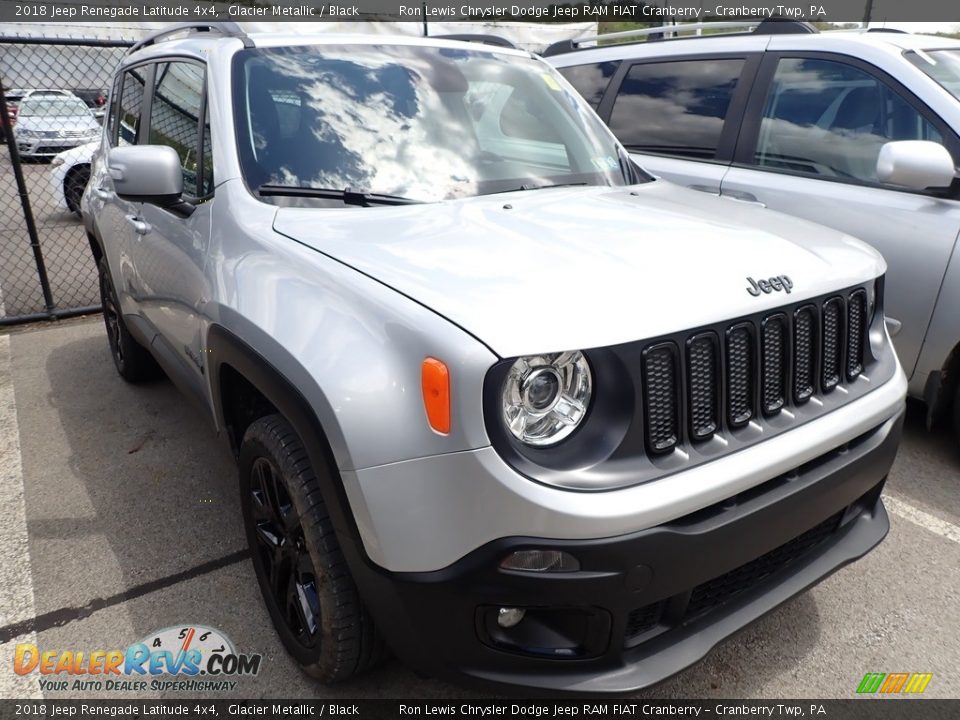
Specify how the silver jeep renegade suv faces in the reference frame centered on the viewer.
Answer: facing the viewer and to the right of the viewer

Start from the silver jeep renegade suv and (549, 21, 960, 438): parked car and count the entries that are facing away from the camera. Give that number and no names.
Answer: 0

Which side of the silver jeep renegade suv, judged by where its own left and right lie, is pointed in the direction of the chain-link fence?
back

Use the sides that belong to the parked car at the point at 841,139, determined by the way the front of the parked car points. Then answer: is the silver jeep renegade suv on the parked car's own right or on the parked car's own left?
on the parked car's own right

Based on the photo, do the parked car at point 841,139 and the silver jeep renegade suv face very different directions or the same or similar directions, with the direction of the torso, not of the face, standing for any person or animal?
same or similar directions

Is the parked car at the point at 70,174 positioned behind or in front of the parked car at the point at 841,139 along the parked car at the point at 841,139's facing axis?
behind

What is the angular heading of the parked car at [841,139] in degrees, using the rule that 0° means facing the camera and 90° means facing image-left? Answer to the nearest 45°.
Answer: approximately 315°

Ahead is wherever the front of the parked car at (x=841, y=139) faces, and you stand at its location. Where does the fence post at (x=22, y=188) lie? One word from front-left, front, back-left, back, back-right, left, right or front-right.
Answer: back-right
